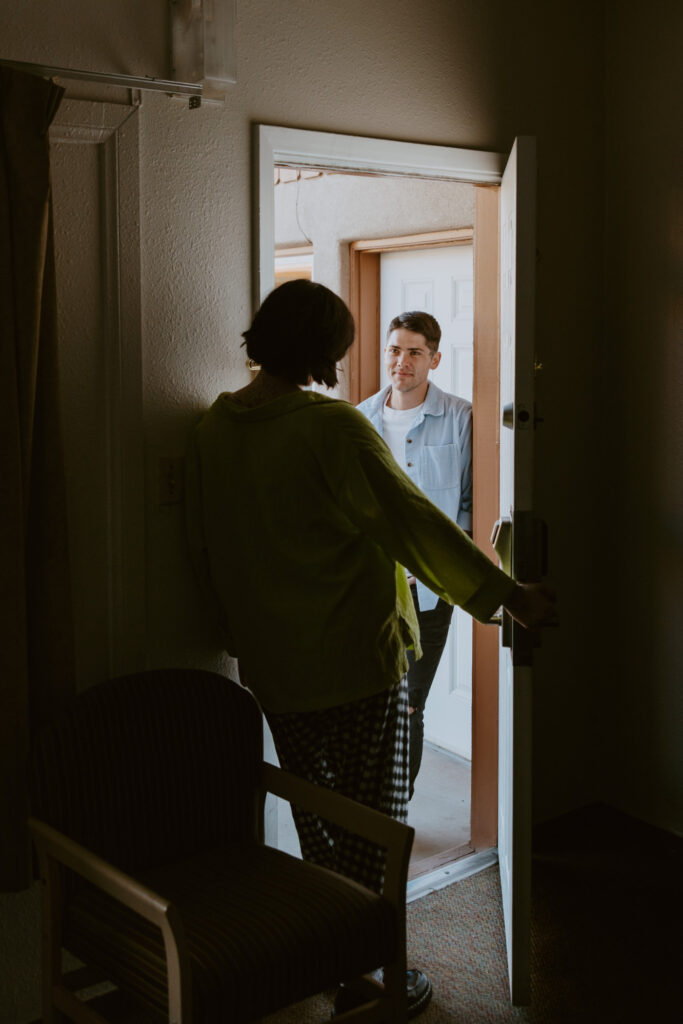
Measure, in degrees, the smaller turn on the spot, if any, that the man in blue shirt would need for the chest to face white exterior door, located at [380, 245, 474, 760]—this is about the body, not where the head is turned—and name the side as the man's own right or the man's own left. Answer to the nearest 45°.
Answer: approximately 135° to the man's own right

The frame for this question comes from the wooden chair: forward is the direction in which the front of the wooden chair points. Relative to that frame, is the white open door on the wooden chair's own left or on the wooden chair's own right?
on the wooden chair's own left

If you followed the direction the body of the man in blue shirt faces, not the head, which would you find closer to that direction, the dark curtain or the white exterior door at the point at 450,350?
the dark curtain

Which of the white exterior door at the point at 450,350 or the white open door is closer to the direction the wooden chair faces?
the white open door

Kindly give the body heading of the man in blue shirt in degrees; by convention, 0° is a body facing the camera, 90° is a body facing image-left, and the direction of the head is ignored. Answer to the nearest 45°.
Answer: approximately 45°
